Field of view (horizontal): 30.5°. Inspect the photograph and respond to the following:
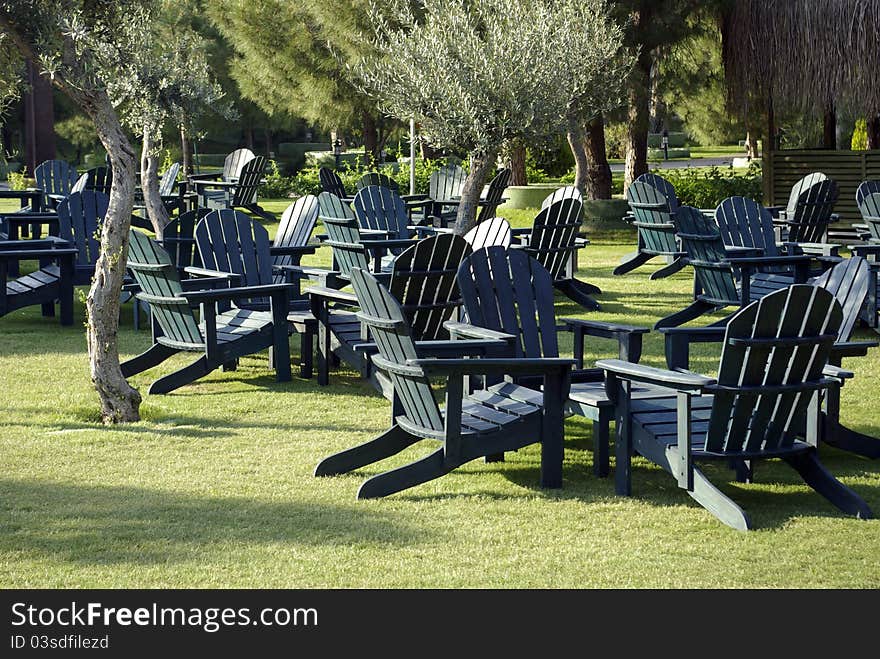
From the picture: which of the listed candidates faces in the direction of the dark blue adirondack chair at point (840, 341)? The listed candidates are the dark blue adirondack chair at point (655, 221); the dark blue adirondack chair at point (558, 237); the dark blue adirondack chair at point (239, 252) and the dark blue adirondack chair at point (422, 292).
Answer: the dark blue adirondack chair at point (239, 252)

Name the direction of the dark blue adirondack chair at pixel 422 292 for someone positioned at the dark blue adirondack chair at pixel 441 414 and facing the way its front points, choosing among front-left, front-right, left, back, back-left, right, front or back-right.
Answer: front-left

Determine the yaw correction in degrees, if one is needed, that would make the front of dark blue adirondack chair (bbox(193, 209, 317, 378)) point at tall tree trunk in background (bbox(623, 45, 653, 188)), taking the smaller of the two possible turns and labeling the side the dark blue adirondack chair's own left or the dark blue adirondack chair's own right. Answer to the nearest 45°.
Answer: approximately 90° to the dark blue adirondack chair's own left

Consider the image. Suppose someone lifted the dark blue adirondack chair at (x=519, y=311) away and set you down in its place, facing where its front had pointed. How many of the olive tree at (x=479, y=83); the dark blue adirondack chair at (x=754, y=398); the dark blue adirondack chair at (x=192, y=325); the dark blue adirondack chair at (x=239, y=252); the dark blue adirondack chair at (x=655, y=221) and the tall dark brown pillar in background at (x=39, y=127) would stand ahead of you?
1

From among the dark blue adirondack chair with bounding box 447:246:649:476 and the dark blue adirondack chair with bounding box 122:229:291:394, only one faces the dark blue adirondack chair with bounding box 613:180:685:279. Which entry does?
the dark blue adirondack chair with bounding box 122:229:291:394

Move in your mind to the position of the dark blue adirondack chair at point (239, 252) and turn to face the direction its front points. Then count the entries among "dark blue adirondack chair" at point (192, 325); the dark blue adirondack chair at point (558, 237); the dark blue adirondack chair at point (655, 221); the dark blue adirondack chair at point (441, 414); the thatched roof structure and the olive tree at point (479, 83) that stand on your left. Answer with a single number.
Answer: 4

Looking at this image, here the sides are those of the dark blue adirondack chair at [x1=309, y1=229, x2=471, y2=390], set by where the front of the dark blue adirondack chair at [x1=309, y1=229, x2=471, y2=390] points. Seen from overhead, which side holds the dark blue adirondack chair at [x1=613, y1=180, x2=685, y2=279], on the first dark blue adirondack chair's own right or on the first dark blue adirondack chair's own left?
on the first dark blue adirondack chair's own right

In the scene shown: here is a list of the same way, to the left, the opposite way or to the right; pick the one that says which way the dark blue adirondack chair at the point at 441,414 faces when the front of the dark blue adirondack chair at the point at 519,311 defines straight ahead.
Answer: to the left
